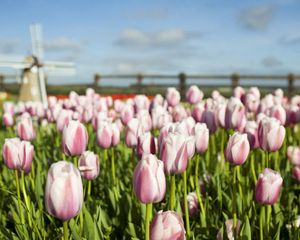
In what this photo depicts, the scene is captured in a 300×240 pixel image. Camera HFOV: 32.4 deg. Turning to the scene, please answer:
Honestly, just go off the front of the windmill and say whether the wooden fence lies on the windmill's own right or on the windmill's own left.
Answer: on the windmill's own left

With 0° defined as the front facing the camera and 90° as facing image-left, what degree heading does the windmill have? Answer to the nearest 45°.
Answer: approximately 315°

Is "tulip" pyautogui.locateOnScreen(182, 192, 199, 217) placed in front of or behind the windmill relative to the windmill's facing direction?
in front

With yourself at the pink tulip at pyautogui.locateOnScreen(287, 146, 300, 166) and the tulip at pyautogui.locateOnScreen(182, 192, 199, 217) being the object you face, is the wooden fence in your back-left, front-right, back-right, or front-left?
back-right
